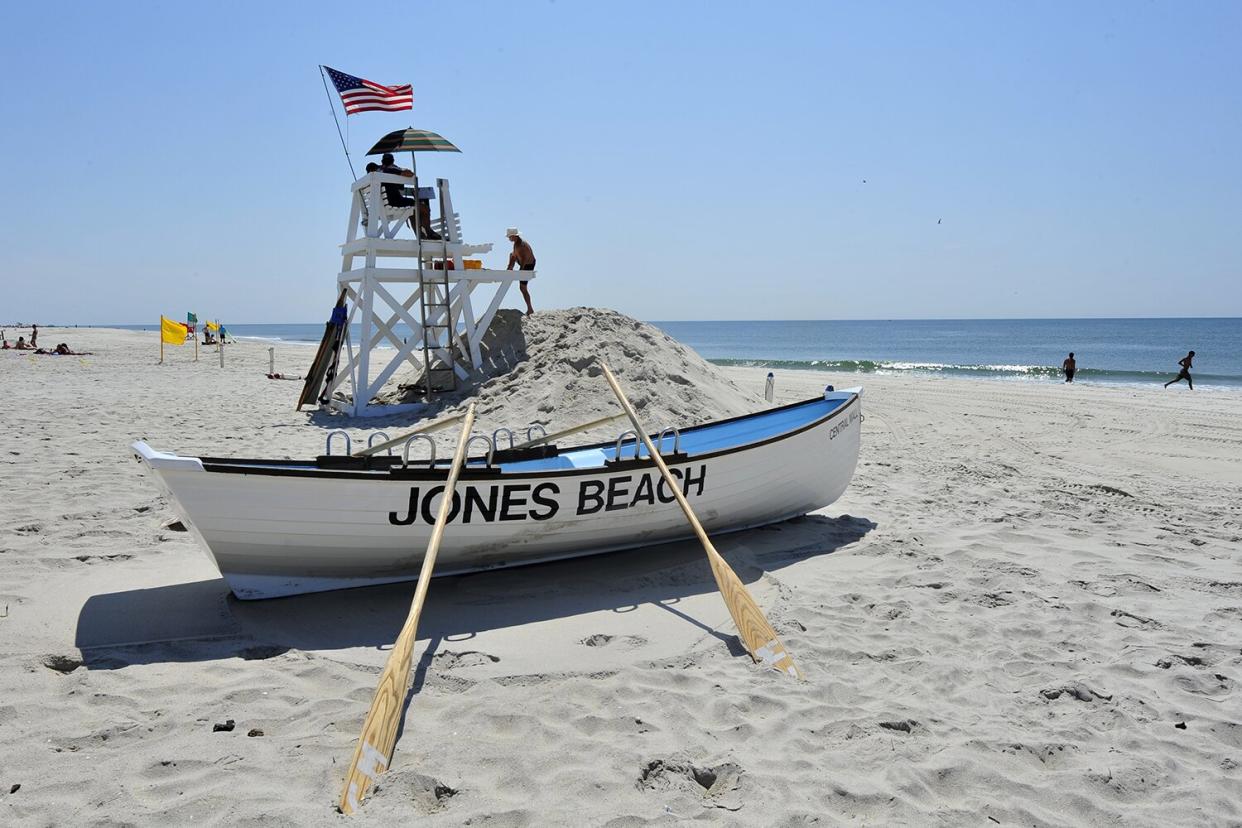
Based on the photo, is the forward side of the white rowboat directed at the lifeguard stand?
no

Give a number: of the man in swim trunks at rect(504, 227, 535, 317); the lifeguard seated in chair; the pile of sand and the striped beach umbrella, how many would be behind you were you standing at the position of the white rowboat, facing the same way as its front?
0

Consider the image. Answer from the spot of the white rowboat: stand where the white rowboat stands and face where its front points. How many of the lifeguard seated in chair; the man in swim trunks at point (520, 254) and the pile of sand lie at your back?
0

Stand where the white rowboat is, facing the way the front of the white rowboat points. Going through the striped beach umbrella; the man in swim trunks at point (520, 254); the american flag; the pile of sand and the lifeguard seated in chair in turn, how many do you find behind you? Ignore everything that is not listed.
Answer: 0
